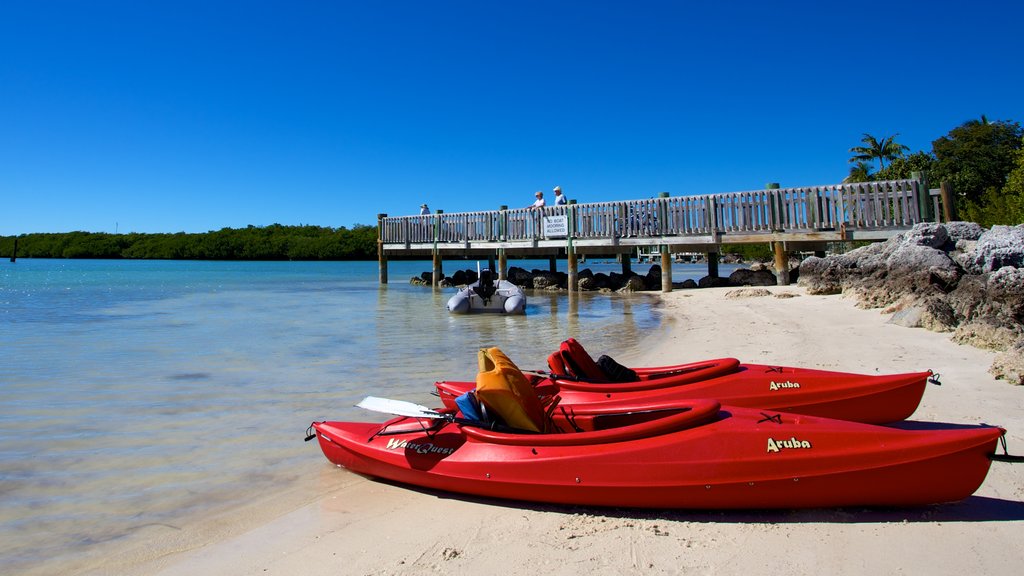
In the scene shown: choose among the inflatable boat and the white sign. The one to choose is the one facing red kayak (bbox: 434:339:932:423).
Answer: the white sign

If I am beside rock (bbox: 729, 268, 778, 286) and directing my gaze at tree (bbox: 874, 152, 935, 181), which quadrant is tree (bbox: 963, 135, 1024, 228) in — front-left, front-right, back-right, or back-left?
front-right

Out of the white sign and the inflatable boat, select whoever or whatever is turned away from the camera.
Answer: the inflatable boat

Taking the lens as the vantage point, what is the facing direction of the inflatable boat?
facing away from the viewer

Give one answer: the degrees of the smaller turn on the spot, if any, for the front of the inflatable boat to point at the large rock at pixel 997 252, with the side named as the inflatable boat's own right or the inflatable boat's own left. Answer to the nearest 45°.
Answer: approximately 135° to the inflatable boat's own right

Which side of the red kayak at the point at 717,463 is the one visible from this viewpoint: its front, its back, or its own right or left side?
right

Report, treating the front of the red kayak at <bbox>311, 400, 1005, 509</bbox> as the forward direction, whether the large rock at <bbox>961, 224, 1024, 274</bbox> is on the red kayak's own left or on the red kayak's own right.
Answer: on the red kayak's own left

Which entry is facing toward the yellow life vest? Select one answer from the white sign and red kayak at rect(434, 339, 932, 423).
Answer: the white sign

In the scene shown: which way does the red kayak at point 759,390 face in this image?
to the viewer's right

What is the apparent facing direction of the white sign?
toward the camera

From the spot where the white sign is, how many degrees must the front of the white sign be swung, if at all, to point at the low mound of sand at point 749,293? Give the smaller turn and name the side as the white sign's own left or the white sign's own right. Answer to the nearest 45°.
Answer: approximately 45° to the white sign's own left

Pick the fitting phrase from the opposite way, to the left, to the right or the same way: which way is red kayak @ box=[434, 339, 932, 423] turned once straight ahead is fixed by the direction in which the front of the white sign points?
to the left

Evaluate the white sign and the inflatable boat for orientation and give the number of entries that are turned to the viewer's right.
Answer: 0

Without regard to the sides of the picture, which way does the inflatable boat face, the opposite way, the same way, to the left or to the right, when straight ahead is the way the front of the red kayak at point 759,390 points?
to the left

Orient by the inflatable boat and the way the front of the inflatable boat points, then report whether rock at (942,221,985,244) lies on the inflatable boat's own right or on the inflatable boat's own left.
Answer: on the inflatable boat's own right

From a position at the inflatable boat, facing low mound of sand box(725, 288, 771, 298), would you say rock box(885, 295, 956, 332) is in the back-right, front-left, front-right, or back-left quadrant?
front-right

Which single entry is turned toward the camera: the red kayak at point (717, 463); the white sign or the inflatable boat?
the white sign
